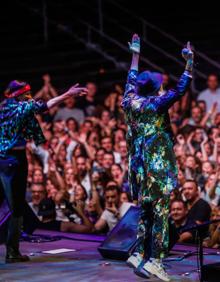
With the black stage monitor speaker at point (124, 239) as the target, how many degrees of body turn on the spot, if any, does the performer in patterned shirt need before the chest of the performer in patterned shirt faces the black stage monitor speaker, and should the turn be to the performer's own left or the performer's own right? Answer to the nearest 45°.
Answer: approximately 45° to the performer's own right

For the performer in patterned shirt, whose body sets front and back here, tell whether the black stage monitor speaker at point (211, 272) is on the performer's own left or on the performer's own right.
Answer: on the performer's own right

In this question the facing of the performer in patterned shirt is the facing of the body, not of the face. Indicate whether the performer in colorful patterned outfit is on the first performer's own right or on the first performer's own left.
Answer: on the first performer's own right

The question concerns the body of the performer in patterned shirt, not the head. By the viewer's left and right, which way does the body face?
facing away from the viewer and to the right of the viewer
